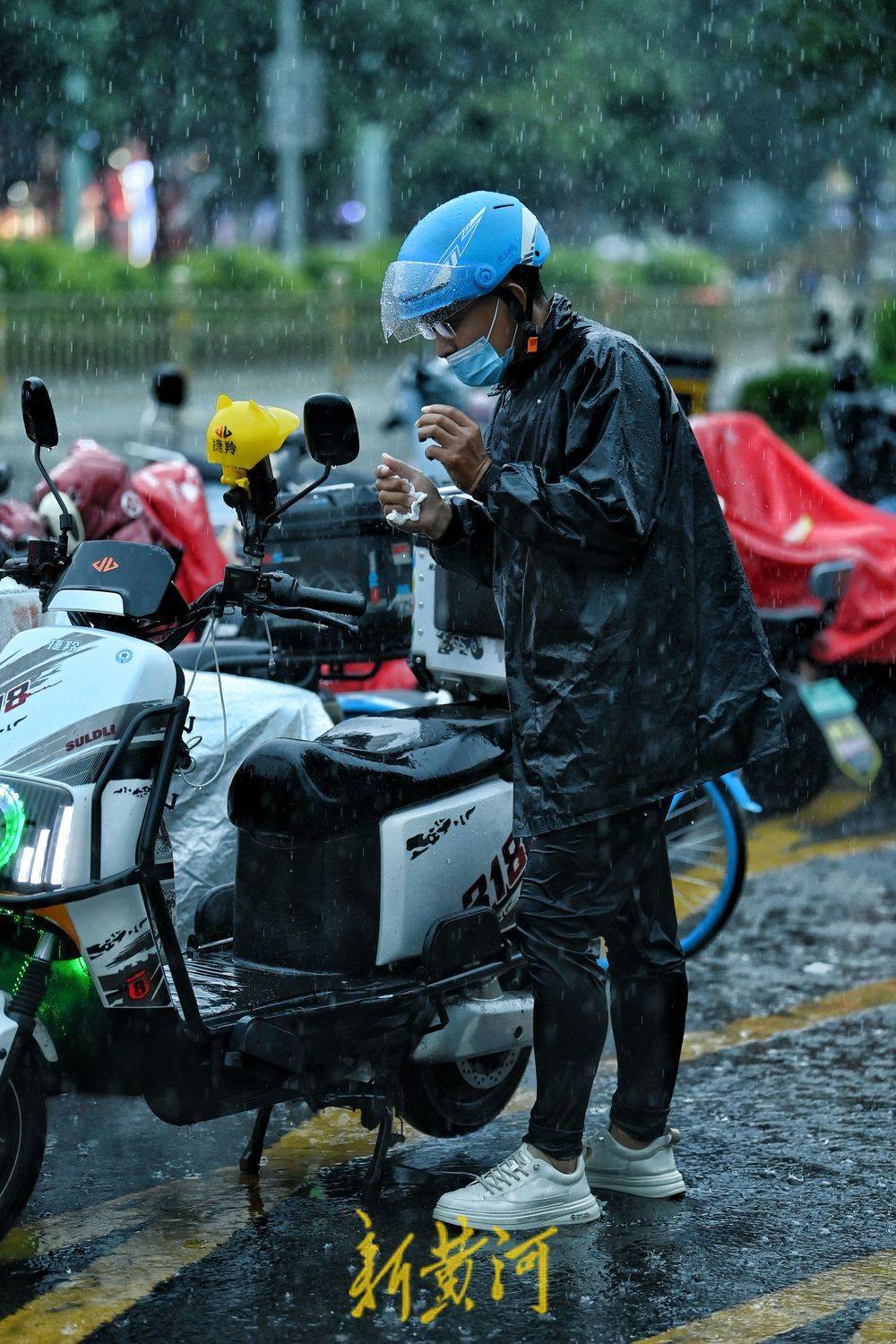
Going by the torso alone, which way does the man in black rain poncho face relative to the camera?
to the viewer's left

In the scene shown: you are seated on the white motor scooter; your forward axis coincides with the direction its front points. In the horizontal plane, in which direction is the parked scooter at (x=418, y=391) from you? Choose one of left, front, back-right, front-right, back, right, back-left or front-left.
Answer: back-right

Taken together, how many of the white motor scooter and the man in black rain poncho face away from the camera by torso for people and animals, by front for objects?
0

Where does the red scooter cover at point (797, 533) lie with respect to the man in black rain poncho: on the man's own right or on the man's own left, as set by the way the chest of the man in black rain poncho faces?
on the man's own right

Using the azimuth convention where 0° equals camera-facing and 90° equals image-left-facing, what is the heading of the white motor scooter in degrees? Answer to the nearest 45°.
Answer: approximately 45°

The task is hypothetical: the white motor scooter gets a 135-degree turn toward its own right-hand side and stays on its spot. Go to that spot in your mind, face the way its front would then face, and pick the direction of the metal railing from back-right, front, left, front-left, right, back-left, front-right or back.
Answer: front

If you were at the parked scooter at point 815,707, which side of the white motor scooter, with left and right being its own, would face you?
back

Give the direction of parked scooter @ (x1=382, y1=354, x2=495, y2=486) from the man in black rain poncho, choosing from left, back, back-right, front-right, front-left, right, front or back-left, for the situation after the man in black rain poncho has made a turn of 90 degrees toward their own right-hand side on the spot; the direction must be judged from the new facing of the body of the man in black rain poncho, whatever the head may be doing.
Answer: front

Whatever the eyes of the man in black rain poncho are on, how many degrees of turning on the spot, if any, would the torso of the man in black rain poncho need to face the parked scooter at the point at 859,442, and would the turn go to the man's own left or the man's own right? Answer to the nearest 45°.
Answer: approximately 90° to the man's own right

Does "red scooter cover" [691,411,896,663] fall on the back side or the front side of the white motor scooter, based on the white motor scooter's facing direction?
on the back side

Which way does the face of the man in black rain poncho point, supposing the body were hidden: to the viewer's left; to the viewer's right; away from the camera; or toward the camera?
to the viewer's left
